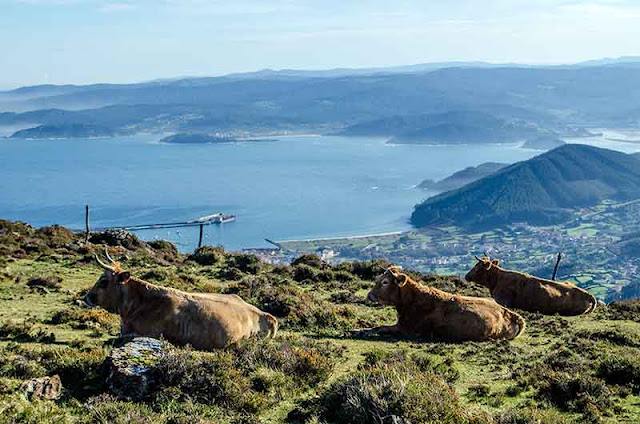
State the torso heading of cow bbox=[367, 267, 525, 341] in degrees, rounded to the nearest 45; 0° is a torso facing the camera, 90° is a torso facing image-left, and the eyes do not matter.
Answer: approximately 90°

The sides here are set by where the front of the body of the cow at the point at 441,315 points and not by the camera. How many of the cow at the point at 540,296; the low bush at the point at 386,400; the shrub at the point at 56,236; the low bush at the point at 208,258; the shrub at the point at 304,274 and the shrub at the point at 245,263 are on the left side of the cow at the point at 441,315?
1

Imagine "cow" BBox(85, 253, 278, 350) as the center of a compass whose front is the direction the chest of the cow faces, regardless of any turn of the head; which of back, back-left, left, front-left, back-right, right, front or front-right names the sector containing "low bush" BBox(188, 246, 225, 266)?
right

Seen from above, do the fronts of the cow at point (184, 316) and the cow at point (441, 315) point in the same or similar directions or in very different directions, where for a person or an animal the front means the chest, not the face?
same or similar directions

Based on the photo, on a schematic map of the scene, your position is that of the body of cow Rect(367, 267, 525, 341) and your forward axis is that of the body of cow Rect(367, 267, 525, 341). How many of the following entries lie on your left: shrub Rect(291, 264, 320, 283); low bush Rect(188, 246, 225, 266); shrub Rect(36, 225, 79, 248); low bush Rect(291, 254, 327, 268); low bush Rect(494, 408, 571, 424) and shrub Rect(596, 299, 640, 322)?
1

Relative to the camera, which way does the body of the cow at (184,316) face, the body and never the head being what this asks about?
to the viewer's left

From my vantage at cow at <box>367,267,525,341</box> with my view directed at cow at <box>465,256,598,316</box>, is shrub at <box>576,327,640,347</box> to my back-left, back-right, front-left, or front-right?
front-right

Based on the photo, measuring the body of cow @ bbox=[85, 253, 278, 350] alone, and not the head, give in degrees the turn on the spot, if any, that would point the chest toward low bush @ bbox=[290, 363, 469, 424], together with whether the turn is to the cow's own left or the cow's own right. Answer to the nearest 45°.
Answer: approximately 135° to the cow's own left

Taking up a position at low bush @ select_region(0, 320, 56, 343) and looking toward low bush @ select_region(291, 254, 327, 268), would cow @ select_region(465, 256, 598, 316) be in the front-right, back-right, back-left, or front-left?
front-right

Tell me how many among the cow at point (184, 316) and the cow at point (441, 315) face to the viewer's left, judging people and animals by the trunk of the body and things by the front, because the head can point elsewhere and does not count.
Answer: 2

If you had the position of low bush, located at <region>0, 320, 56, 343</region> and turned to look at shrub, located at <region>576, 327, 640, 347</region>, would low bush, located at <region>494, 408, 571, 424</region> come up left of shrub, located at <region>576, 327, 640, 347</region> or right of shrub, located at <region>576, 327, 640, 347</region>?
right

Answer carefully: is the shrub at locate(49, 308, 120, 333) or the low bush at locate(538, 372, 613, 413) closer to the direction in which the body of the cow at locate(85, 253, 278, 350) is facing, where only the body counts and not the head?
the shrub

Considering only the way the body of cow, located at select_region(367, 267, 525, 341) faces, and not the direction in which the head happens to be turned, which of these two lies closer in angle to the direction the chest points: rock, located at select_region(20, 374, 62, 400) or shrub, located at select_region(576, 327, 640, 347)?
the rock

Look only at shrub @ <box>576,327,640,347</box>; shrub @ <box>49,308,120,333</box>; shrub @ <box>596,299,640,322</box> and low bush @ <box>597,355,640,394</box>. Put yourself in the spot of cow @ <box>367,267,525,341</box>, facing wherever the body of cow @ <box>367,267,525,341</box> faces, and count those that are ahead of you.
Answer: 1

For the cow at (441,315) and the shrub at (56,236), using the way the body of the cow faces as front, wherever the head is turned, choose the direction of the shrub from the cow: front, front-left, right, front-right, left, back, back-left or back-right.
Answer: front-right
